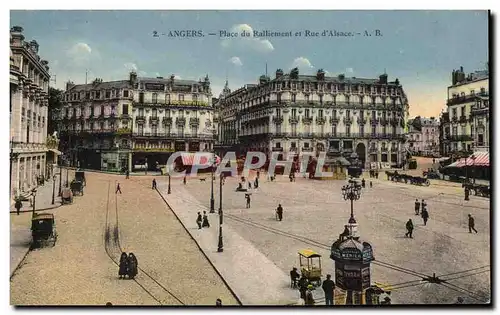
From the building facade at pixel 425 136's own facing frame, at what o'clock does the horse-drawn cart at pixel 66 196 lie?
The horse-drawn cart is roughly at 2 o'clock from the building facade.

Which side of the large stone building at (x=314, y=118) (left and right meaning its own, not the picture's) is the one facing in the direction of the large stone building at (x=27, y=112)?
right

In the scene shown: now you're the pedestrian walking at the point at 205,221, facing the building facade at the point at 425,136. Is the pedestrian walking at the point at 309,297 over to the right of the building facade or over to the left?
right

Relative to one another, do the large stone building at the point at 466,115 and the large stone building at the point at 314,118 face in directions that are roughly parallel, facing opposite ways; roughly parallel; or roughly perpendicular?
roughly perpendicular

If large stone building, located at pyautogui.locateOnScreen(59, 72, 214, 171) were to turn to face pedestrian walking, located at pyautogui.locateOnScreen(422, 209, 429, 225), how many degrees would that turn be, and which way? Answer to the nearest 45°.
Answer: approximately 45° to its left

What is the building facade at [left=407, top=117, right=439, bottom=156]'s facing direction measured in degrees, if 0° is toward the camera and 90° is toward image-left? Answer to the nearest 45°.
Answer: approximately 0°
